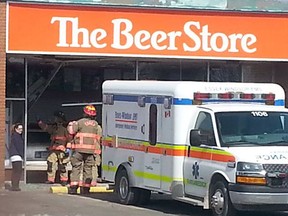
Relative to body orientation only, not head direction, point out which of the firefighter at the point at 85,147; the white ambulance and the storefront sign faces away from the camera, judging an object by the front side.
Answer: the firefighter

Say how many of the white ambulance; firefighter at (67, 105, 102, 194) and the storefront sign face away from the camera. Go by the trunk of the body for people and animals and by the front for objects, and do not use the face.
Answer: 1

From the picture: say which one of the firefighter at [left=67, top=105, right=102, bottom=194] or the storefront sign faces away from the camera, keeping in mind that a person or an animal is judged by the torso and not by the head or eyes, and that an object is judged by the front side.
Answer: the firefighter

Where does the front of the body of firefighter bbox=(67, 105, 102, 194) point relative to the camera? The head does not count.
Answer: away from the camera

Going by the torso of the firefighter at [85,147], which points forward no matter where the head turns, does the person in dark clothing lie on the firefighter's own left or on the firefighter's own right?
on the firefighter's own left

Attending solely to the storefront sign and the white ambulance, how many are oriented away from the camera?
0

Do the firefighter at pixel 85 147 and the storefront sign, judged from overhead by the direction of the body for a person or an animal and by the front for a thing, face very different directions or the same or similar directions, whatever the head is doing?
very different directions

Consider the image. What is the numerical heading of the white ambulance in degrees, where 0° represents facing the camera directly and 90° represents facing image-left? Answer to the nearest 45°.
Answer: approximately 315°

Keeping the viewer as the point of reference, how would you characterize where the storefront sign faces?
facing the viewer

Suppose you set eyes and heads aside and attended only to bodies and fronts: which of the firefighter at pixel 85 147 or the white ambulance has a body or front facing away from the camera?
the firefighter

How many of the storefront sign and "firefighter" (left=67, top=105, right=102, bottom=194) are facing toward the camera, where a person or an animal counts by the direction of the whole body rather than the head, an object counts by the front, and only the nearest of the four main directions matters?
1

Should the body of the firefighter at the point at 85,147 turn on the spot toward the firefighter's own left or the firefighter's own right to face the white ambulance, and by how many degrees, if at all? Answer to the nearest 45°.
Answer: approximately 135° to the firefighter's own right

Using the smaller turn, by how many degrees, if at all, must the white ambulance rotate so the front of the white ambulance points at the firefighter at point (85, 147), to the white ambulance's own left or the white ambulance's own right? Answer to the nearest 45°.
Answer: approximately 180°

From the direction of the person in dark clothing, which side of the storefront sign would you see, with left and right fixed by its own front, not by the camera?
right
